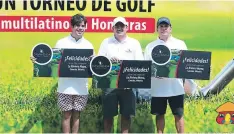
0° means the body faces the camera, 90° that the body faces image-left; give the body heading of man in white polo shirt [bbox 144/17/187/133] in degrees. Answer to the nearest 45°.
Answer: approximately 0°

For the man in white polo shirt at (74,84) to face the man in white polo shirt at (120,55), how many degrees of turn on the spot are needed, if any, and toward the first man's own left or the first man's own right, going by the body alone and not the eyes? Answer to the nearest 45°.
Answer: approximately 90° to the first man's own left

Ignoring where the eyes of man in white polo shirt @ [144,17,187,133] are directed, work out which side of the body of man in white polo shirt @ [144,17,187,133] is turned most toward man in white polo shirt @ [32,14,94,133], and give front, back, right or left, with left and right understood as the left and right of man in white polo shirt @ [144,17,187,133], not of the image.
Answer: right

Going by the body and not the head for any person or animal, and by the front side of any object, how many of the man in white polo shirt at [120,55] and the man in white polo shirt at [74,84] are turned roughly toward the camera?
2

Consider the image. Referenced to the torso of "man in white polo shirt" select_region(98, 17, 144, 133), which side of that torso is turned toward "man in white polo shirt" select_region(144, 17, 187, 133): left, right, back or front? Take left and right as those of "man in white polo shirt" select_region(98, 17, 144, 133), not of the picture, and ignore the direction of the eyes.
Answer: left

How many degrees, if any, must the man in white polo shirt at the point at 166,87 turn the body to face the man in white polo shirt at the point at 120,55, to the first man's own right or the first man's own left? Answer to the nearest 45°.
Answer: approximately 90° to the first man's own right

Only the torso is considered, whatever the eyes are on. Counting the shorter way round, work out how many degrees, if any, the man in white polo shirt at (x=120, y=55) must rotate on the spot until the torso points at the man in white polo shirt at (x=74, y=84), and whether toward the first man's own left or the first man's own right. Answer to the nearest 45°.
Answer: approximately 90° to the first man's own right

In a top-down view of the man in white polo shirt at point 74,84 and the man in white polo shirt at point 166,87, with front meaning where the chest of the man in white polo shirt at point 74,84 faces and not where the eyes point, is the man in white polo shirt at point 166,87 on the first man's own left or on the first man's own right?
on the first man's own left
